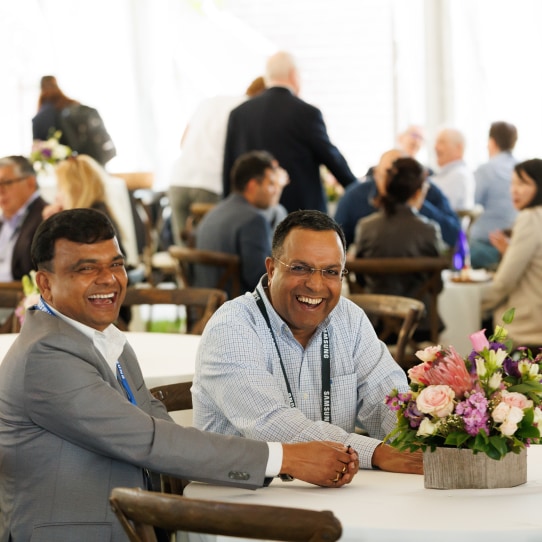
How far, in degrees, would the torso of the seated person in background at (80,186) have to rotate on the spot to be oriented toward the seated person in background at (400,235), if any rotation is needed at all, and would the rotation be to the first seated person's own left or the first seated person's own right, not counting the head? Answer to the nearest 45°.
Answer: approximately 90° to the first seated person's own right

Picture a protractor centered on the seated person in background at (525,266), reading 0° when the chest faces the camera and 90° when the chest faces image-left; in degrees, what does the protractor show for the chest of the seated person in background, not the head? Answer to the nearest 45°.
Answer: approximately 90°

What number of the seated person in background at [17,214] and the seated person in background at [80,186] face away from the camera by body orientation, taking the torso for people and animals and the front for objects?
1

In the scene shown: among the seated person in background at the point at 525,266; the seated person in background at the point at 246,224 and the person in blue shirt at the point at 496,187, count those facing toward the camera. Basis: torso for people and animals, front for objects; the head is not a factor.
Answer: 0

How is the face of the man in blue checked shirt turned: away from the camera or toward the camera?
toward the camera

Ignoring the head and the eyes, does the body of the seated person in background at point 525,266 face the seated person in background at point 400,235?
yes

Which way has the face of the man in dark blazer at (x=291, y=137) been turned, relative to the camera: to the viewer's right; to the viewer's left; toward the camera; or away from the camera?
away from the camera

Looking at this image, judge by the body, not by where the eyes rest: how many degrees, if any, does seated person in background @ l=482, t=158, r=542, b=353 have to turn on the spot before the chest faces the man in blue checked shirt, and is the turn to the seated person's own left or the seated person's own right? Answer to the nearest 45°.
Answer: approximately 90° to the seated person's own left

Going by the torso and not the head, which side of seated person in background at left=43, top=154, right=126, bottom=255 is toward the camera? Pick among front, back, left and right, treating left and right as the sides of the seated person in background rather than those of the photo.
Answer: back
